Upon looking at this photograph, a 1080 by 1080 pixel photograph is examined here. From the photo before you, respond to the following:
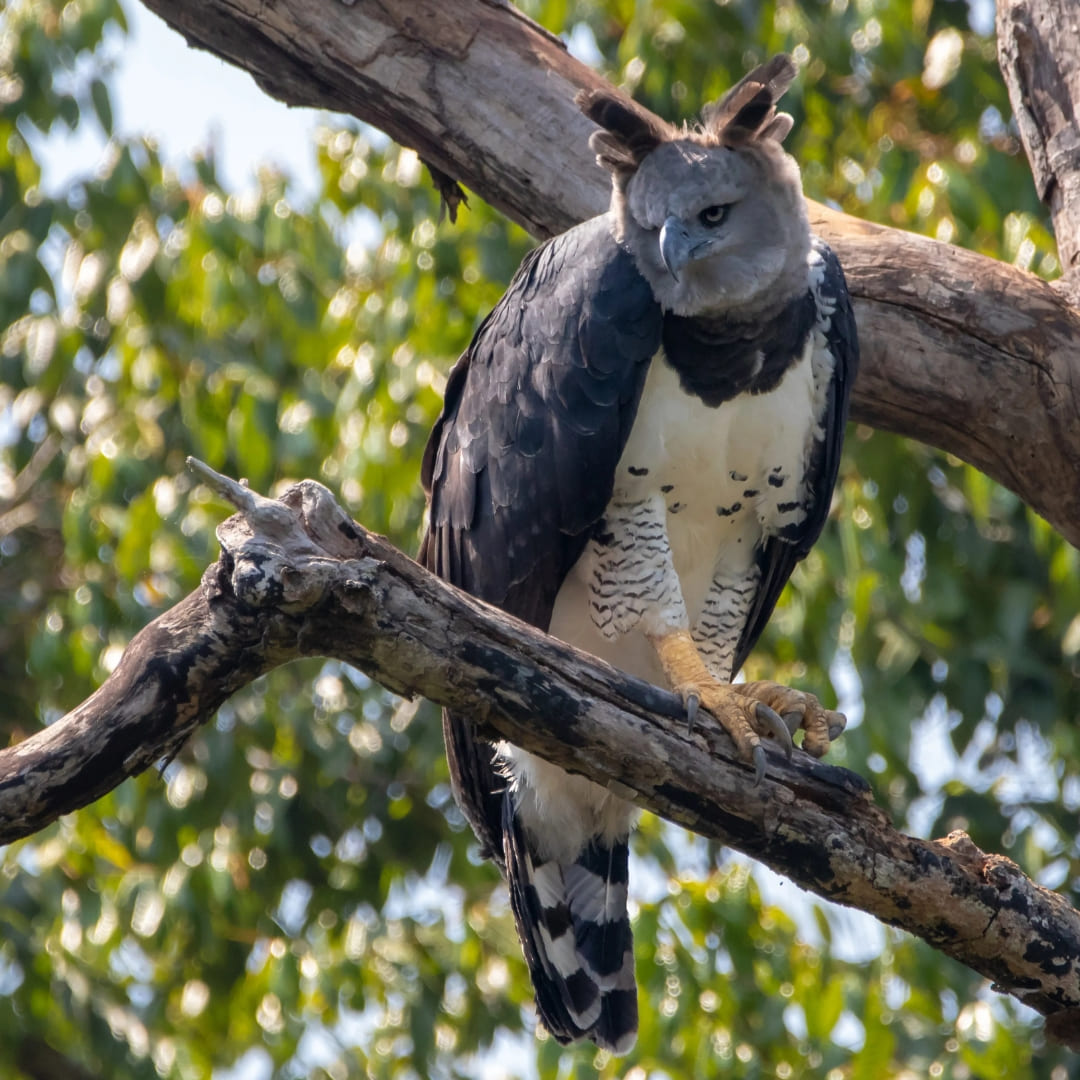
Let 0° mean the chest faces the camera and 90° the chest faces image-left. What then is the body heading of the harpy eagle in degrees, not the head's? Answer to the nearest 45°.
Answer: approximately 315°
